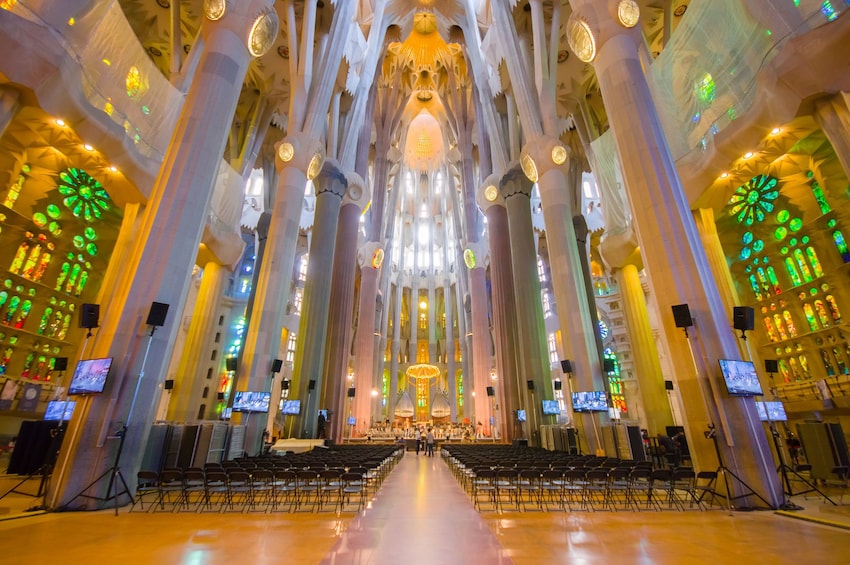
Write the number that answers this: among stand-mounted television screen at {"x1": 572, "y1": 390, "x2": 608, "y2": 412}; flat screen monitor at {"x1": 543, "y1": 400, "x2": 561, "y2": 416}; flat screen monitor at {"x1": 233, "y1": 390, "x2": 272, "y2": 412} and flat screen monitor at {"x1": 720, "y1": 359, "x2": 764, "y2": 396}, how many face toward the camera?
4

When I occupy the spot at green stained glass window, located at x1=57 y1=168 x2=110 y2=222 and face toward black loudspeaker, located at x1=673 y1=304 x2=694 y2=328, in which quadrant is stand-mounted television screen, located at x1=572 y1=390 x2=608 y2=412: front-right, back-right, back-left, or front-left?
front-left

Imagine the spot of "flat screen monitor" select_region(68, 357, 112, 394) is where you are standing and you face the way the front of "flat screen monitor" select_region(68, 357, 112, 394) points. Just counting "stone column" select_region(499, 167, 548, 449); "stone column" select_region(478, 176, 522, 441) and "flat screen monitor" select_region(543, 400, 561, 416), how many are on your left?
3

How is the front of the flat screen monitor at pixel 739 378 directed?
toward the camera

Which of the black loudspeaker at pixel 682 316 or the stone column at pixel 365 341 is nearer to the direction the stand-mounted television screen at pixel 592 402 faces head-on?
the black loudspeaker

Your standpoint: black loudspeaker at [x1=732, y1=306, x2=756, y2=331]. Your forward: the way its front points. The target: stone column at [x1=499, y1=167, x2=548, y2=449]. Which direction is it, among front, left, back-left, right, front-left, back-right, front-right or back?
right

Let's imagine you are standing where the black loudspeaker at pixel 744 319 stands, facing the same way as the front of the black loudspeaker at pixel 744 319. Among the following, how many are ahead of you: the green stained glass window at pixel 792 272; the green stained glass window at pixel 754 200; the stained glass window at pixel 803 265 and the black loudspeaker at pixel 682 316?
1

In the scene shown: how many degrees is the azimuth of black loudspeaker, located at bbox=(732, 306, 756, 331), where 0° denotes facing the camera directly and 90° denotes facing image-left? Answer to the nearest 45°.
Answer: approximately 45°

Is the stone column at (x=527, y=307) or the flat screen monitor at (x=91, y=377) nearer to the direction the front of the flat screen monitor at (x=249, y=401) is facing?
the flat screen monitor

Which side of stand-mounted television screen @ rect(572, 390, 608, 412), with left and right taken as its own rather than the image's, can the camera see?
front

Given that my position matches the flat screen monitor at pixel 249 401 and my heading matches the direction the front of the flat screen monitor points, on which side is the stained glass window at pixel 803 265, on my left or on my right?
on my left

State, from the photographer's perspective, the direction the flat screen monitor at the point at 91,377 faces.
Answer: facing the viewer

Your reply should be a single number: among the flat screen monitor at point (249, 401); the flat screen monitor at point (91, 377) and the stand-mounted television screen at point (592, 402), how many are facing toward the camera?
3
